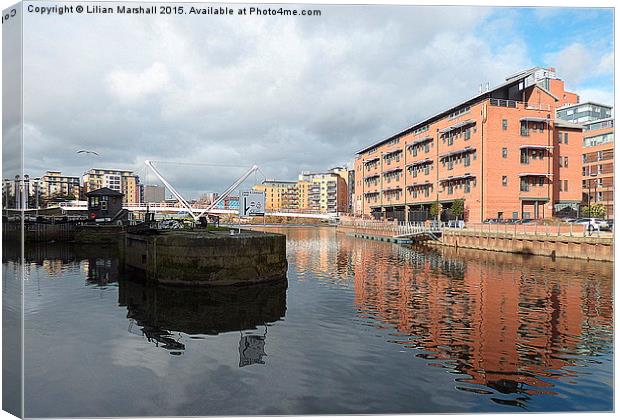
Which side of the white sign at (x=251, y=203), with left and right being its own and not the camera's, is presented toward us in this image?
front

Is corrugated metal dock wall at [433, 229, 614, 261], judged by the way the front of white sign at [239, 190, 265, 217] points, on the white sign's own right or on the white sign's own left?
on the white sign's own left
